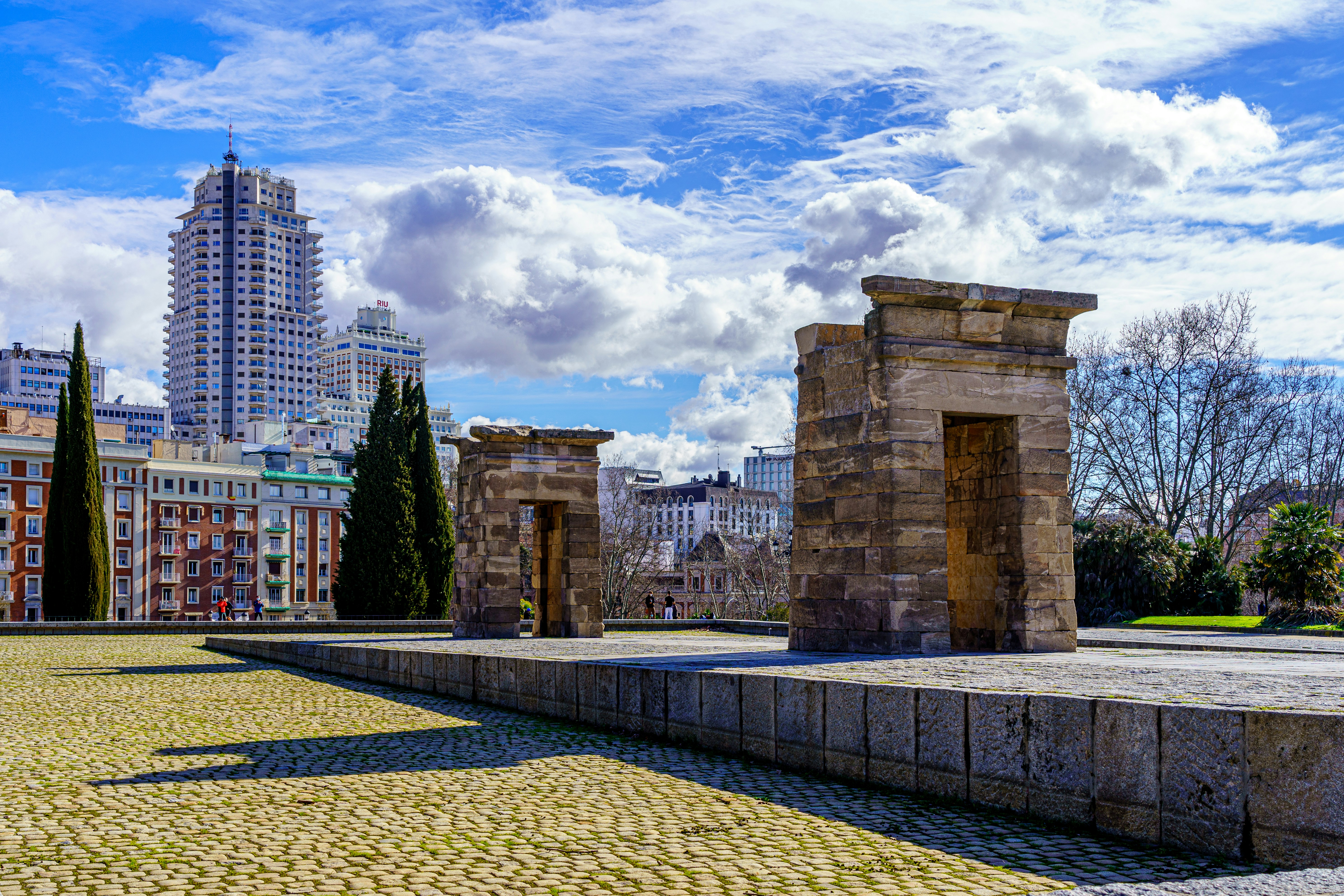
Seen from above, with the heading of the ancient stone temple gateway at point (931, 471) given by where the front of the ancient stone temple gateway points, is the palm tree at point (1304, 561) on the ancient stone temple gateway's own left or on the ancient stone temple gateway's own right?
on the ancient stone temple gateway's own left

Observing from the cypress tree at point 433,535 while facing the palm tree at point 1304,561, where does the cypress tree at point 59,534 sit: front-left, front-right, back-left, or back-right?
back-right

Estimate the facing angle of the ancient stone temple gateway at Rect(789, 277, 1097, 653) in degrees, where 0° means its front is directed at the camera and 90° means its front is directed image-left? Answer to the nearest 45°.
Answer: approximately 315°

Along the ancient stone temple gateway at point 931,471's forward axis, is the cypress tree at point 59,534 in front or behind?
behind

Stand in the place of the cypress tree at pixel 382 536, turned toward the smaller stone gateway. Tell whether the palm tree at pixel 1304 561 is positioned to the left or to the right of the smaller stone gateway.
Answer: left

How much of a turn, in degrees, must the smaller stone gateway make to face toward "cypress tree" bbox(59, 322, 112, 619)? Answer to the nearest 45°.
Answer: approximately 180°

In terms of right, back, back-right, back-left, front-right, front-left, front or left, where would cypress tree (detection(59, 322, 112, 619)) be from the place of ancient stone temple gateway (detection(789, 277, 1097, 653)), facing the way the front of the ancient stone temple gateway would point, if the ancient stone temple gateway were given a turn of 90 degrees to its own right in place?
right

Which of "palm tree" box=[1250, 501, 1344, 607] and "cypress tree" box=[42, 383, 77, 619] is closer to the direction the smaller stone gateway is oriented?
the palm tree
